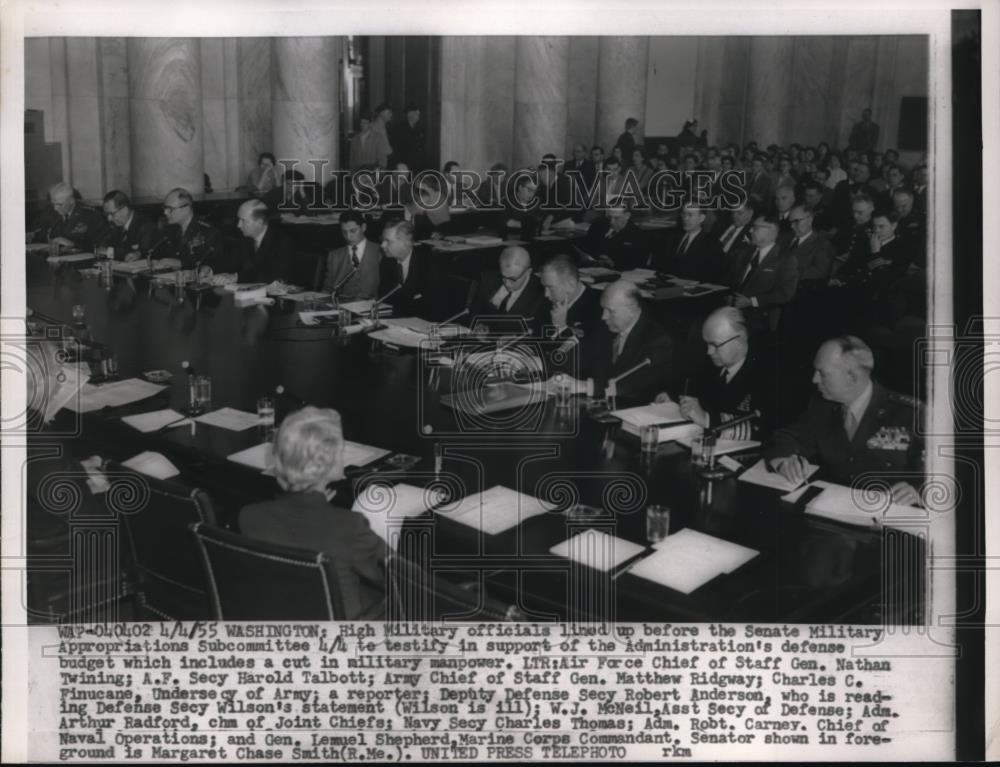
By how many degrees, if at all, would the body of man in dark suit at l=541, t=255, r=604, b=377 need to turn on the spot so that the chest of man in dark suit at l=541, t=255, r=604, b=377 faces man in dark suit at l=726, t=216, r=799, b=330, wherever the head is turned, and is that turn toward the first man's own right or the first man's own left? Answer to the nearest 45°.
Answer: approximately 180°

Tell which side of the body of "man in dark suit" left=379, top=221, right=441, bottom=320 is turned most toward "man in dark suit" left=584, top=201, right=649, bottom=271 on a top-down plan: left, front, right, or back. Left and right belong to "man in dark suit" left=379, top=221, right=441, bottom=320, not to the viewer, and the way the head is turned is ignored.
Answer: back

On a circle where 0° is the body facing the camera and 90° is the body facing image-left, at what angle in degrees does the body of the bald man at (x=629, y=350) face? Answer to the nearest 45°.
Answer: approximately 45°

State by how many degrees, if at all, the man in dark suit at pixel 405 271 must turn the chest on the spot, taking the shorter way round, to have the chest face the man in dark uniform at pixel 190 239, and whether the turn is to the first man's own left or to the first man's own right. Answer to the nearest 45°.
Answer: approximately 90° to the first man's own right

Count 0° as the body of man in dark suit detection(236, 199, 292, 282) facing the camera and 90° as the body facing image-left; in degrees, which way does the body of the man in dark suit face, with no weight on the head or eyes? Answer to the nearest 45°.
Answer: approximately 45°

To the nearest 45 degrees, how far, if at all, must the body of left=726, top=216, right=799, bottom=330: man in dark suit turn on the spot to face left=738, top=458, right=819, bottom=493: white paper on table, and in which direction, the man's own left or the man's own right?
approximately 45° to the man's own left

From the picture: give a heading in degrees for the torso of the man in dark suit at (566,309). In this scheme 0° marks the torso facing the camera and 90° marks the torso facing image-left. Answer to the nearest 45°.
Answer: approximately 45°
